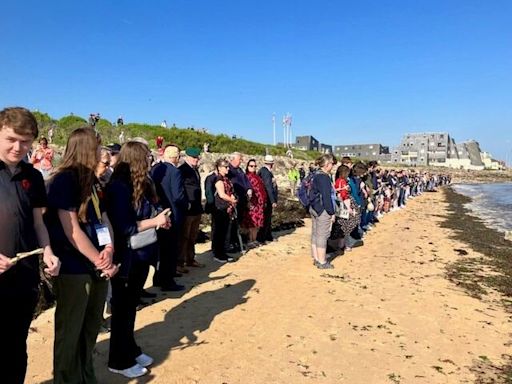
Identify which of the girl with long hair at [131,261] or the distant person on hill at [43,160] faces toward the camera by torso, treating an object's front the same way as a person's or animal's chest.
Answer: the distant person on hill

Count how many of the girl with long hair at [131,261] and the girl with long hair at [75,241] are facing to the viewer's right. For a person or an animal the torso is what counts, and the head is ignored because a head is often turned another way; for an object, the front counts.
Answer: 2

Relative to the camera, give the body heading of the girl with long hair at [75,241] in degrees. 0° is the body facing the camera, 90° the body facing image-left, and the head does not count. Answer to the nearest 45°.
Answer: approximately 270°

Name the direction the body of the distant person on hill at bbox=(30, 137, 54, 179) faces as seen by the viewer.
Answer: toward the camera

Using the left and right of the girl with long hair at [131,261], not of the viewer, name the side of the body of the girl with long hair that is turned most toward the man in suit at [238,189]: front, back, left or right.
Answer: left

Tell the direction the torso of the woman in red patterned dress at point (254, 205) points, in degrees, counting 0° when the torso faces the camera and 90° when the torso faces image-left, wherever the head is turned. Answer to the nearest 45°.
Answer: approximately 315°

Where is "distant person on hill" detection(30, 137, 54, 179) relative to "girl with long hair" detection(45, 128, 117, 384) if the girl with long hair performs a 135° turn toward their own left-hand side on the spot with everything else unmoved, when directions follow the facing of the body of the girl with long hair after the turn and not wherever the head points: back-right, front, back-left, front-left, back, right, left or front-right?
front-right

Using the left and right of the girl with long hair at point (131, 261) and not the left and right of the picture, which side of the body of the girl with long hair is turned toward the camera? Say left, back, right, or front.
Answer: right

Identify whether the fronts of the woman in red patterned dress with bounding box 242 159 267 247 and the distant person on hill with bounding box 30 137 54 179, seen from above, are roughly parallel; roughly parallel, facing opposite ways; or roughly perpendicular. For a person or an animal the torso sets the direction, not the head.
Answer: roughly parallel

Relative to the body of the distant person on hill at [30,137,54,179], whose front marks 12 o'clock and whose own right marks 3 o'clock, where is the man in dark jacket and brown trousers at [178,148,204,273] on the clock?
The man in dark jacket and brown trousers is roughly at 11 o'clock from the distant person on hill.

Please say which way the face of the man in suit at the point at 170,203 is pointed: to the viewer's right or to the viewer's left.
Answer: to the viewer's right
